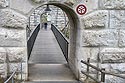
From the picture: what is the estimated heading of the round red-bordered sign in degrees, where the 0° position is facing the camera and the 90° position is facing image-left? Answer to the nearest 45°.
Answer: approximately 0°
